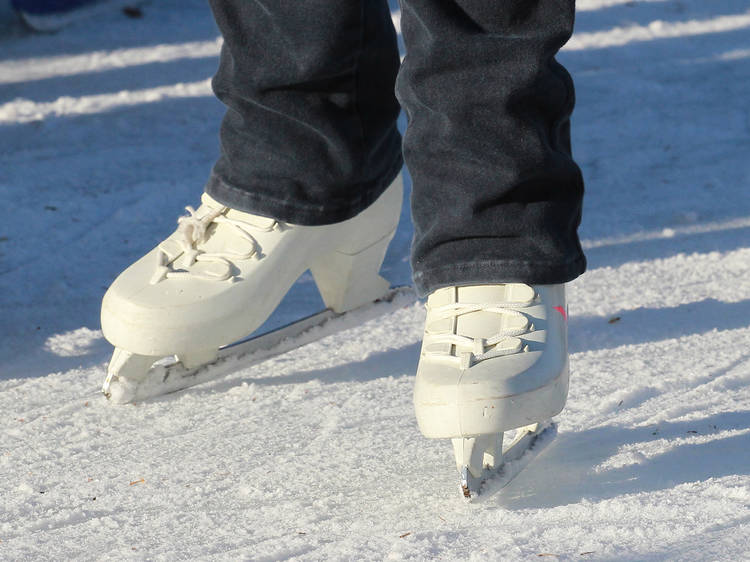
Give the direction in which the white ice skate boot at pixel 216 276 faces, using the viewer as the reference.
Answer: facing the viewer and to the left of the viewer
